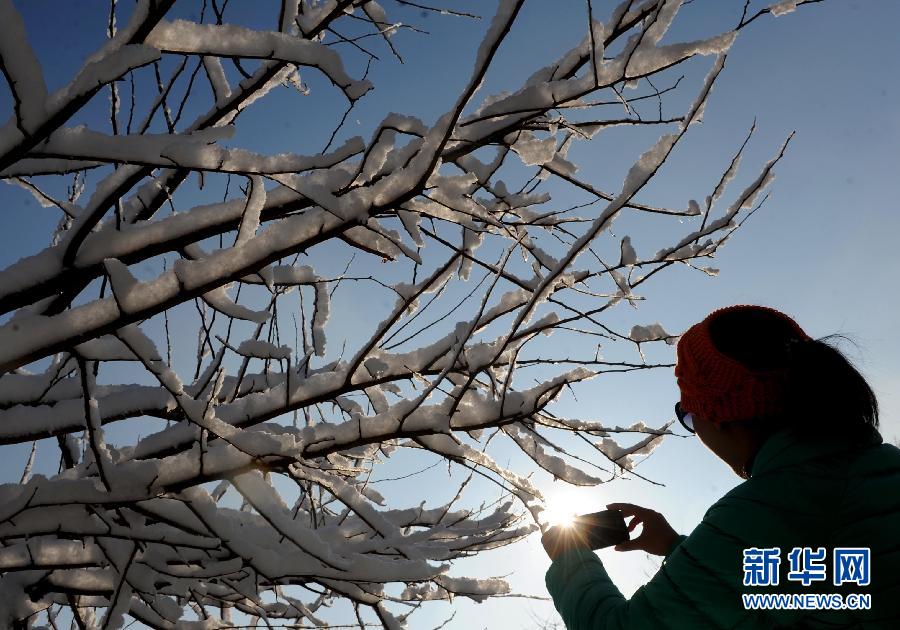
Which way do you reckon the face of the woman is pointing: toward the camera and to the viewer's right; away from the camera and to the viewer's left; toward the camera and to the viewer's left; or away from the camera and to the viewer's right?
away from the camera and to the viewer's left

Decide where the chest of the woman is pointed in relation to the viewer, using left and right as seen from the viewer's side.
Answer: facing away from the viewer and to the left of the viewer
